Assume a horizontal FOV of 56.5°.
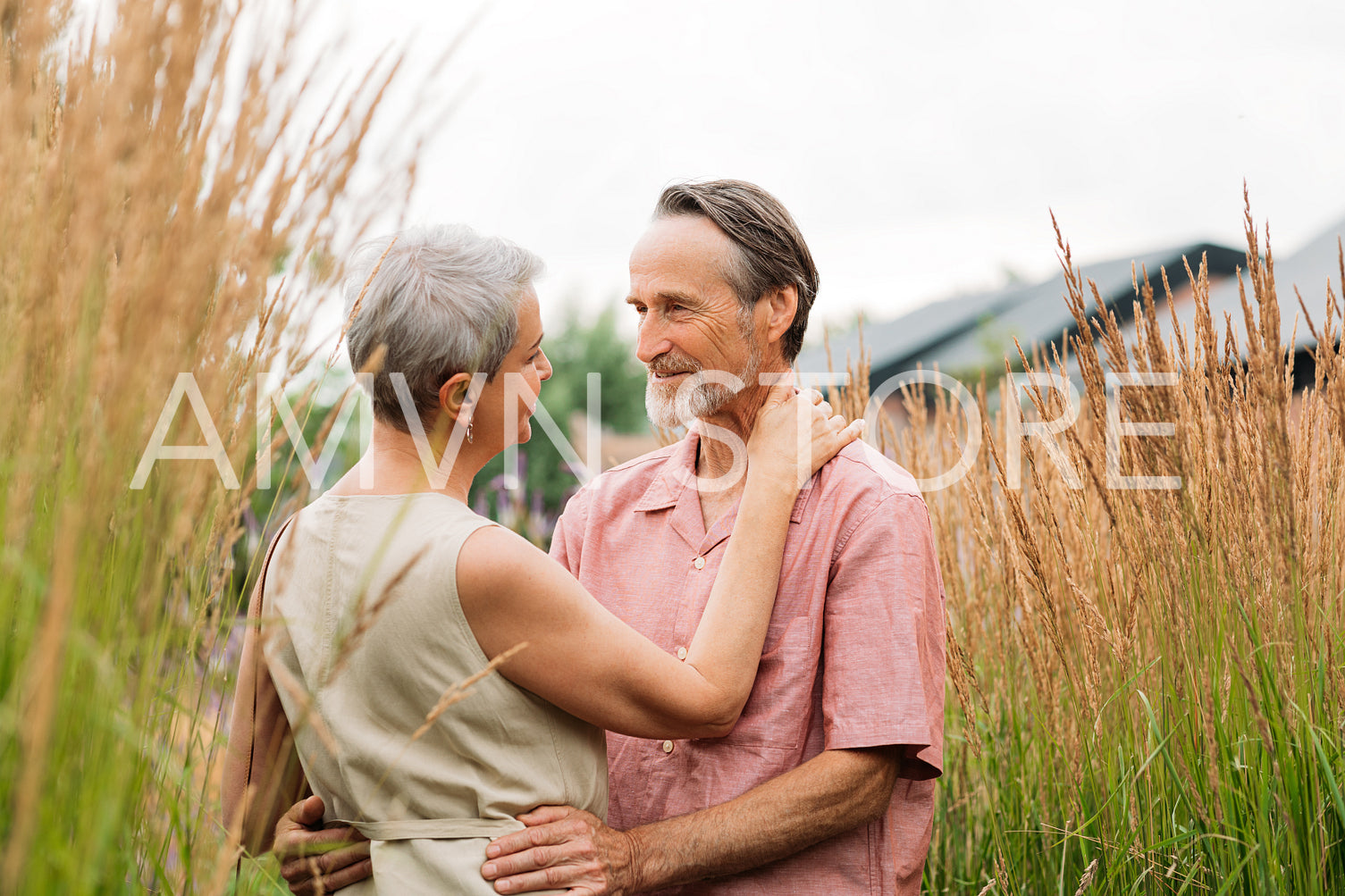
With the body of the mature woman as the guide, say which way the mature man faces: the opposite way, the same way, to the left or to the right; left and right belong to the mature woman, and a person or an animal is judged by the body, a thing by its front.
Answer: the opposite way

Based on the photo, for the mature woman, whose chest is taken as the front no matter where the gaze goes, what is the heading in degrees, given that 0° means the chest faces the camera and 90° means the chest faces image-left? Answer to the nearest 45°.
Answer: approximately 225°

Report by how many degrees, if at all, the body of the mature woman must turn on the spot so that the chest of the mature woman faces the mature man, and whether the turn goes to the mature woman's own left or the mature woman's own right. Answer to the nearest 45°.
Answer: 0° — they already face them

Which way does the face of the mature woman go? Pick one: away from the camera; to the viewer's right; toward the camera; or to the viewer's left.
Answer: to the viewer's right

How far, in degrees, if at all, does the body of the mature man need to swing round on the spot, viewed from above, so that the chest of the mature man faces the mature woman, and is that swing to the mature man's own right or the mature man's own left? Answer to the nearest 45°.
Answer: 0° — they already face them

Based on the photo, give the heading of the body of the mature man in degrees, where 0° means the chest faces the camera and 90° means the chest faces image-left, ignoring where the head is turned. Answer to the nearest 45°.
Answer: approximately 45°
